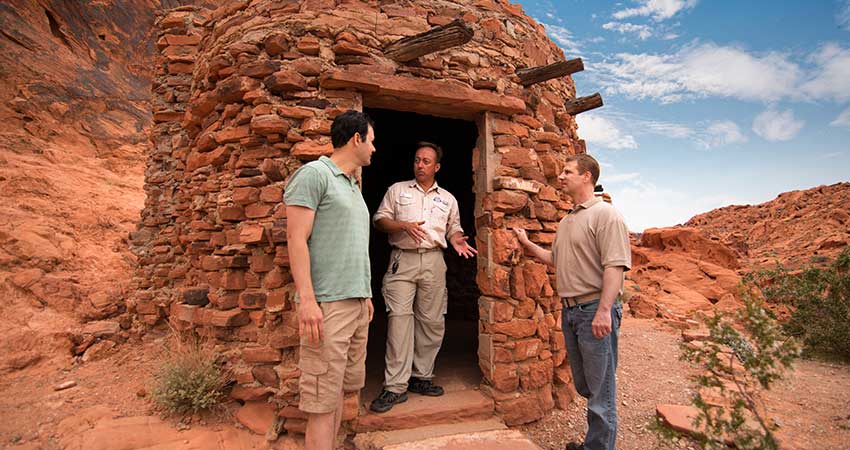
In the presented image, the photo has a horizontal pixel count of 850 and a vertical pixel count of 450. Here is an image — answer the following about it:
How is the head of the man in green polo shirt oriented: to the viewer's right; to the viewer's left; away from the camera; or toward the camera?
to the viewer's right

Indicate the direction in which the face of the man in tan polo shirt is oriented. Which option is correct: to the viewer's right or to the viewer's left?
to the viewer's left

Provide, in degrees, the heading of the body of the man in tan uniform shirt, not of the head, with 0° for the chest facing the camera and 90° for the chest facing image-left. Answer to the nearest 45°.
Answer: approximately 0°

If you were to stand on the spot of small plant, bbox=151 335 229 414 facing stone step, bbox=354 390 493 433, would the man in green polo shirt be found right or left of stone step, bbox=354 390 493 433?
right

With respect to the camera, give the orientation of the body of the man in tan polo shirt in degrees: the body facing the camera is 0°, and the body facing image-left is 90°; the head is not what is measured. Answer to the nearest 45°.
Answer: approximately 90°

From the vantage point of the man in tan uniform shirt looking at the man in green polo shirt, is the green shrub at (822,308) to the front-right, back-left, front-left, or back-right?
back-left

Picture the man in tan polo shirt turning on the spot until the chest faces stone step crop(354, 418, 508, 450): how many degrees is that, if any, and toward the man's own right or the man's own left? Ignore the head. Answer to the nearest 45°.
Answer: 0° — they already face it

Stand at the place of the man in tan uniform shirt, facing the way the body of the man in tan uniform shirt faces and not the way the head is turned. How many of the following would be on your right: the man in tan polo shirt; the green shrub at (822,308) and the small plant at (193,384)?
1

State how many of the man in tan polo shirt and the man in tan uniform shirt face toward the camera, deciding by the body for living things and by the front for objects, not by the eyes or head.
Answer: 1

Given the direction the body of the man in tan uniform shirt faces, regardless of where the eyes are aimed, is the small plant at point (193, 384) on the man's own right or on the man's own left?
on the man's own right
